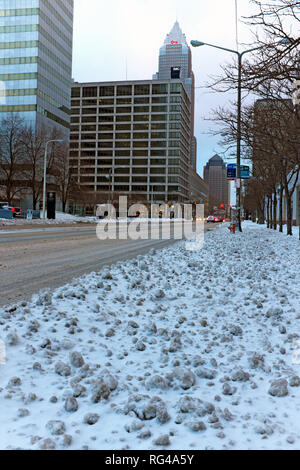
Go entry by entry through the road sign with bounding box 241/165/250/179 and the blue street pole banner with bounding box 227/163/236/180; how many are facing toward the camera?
2

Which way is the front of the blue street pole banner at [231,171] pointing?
toward the camera

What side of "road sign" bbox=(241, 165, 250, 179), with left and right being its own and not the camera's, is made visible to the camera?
front

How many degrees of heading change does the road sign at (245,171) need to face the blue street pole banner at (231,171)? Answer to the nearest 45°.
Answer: approximately 45° to its right
